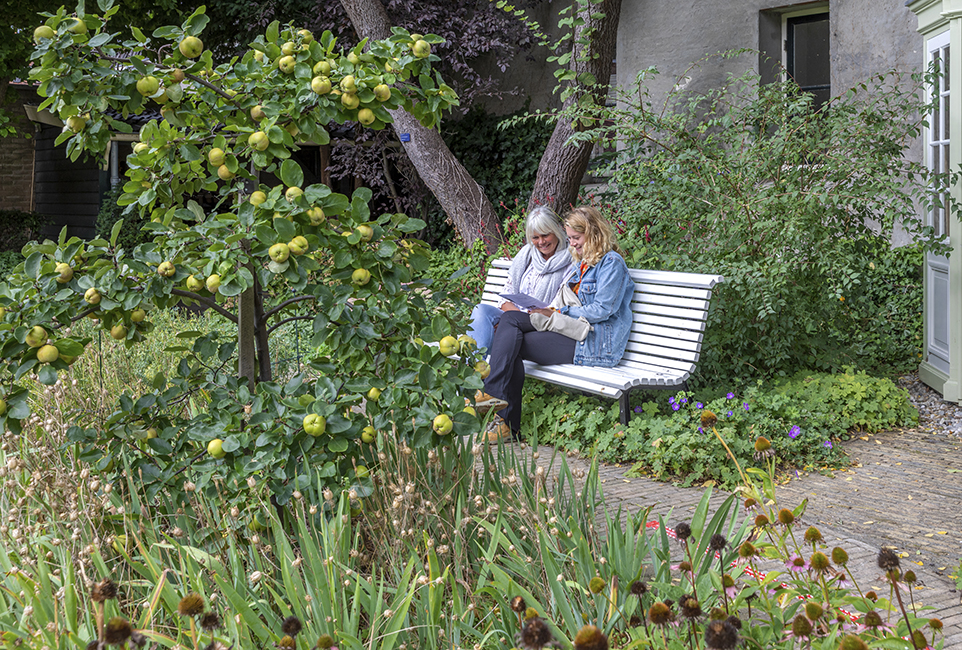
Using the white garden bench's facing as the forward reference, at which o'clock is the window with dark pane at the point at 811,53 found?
The window with dark pane is roughly at 5 o'clock from the white garden bench.

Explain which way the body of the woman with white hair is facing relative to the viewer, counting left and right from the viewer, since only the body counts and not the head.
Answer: facing the viewer and to the left of the viewer

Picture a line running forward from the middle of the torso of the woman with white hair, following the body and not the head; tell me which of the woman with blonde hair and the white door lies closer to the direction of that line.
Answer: the woman with blonde hair

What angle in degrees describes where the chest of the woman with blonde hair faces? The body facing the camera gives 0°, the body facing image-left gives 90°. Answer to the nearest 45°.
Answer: approximately 90°

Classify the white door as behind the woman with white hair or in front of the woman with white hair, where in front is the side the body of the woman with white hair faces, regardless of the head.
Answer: behind
